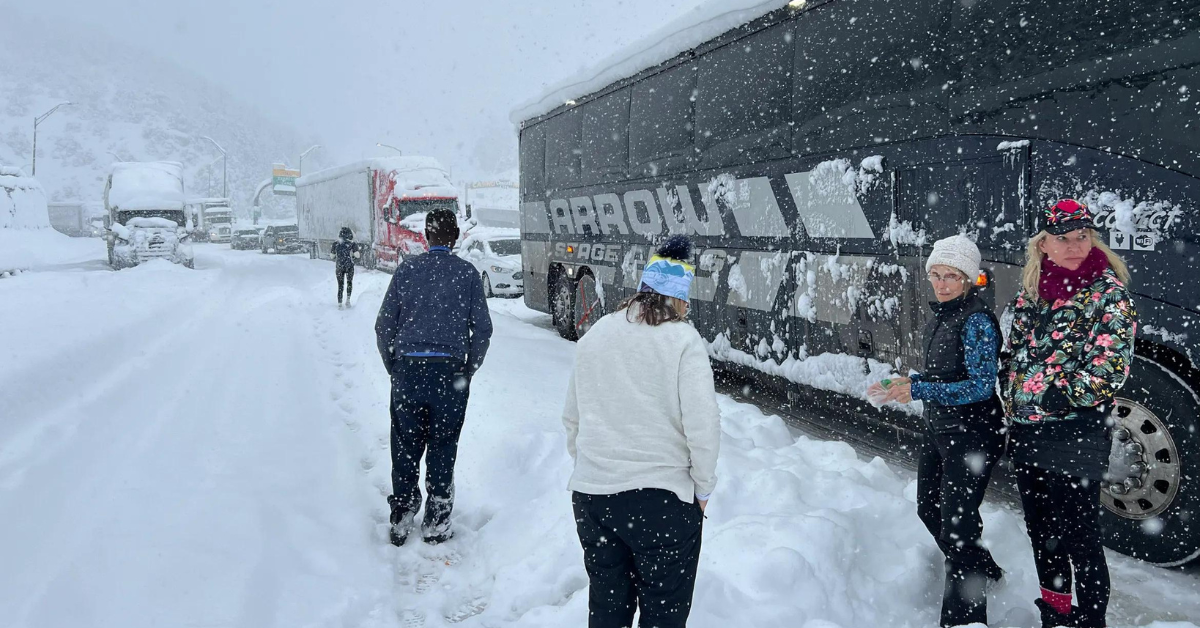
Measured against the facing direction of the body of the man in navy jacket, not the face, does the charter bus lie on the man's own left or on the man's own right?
on the man's own right

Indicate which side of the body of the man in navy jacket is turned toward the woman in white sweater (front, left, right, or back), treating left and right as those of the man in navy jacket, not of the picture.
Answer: back

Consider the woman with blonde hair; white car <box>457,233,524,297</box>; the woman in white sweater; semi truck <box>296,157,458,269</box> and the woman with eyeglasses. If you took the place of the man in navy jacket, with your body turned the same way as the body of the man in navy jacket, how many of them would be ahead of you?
2

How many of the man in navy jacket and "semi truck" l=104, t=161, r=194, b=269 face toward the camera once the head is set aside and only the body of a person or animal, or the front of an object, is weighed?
1

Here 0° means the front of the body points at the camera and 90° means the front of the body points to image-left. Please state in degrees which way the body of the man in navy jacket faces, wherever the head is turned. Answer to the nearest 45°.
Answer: approximately 180°

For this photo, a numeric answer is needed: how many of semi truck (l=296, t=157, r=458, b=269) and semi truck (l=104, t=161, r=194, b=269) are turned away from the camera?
0

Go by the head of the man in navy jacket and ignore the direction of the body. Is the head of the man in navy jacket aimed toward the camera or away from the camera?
away from the camera

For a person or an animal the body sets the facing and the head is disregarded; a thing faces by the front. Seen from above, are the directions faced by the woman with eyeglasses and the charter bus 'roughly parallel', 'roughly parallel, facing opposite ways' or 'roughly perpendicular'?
roughly perpendicular

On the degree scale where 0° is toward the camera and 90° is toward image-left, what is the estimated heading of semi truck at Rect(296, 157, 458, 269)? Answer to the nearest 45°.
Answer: approximately 315°

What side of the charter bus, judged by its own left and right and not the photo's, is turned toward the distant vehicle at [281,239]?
back

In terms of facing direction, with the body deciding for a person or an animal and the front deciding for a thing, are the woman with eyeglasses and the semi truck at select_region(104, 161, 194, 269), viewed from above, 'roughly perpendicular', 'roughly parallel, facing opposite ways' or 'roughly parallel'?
roughly perpendicular

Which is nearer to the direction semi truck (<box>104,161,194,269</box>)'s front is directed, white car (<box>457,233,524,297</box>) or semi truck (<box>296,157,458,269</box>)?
the white car

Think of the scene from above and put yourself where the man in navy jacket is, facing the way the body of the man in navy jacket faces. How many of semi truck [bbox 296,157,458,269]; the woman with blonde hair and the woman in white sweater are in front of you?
1

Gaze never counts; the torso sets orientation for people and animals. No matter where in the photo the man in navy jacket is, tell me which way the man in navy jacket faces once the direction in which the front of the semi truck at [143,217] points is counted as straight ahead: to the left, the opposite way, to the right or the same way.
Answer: the opposite way
